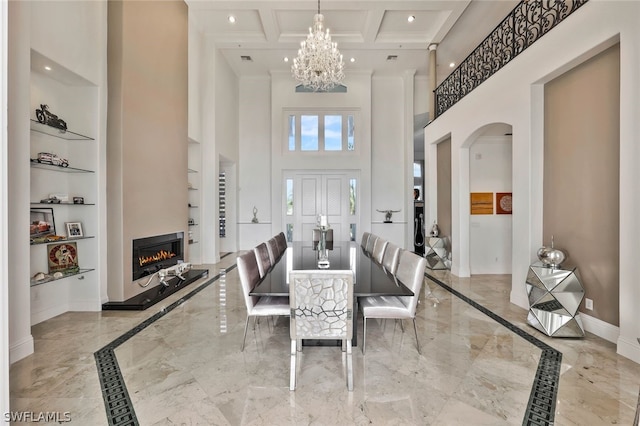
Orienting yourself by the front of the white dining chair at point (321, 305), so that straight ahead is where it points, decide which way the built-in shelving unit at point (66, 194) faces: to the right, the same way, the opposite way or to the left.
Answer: to the right

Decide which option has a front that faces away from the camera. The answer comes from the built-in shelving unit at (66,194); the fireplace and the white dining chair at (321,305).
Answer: the white dining chair

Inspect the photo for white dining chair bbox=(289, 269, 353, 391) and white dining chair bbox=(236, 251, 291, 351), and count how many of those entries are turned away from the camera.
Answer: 1

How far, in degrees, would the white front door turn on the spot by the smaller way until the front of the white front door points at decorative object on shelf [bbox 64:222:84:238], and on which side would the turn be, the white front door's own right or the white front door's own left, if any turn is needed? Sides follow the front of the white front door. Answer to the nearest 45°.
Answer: approximately 45° to the white front door's own right

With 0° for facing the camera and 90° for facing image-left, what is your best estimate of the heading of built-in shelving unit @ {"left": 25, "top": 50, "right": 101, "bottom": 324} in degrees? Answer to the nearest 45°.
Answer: approximately 315°

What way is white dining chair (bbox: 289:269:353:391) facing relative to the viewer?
away from the camera

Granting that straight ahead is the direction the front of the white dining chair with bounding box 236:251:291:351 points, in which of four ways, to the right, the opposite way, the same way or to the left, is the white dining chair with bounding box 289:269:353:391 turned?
to the left

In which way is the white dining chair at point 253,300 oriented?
to the viewer's right

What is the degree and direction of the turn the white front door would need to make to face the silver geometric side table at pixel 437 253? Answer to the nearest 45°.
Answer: approximately 45° to its left

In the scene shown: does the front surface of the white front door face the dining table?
yes
